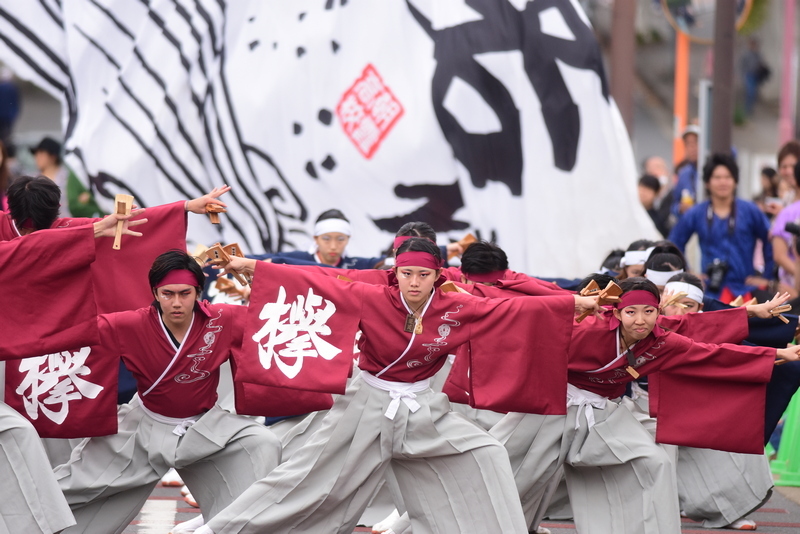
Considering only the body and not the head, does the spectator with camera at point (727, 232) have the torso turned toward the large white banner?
no

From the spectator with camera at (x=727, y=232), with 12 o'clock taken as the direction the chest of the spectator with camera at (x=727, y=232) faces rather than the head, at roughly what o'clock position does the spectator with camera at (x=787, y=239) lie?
the spectator with camera at (x=787, y=239) is roughly at 8 o'clock from the spectator with camera at (x=727, y=232).

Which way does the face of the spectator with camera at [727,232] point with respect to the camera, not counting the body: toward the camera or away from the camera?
toward the camera

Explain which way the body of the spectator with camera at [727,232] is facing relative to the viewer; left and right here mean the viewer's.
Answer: facing the viewer
